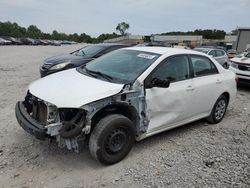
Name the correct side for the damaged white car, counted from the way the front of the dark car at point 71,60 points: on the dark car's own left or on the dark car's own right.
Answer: on the dark car's own left

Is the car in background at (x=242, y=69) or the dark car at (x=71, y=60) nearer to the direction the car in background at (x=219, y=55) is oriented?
the dark car

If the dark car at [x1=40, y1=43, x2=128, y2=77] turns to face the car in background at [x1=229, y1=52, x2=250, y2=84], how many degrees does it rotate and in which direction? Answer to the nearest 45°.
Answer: approximately 135° to its left

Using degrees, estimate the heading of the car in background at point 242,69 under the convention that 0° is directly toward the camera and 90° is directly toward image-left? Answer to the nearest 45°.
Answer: approximately 45°

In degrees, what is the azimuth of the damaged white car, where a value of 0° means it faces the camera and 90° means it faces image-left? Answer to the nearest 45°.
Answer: approximately 45°

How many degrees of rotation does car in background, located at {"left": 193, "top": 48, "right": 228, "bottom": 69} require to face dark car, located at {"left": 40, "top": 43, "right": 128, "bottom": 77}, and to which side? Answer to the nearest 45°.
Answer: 0° — it already faces it

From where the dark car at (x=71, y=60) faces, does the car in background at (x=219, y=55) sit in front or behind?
behind

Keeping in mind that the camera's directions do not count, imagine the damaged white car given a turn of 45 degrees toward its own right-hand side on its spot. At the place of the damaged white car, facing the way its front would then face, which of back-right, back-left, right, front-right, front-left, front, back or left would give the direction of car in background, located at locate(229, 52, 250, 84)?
back-right
